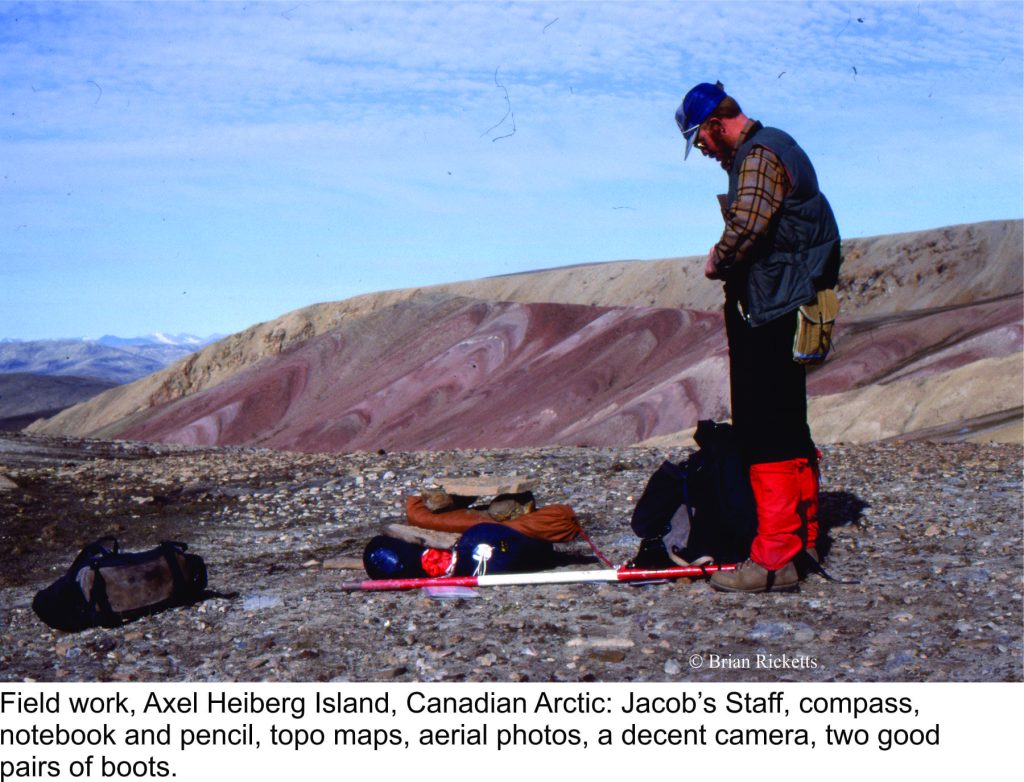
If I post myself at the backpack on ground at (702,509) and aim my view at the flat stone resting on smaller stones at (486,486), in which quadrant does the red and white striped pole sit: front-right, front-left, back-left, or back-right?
front-left

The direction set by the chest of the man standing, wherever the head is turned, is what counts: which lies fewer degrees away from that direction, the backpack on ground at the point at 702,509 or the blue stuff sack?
the blue stuff sack

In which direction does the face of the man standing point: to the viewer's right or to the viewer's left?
to the viewer's left

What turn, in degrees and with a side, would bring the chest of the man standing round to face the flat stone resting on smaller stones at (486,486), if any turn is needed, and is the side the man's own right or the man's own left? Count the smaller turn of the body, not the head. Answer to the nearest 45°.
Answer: approximately 45° to the man's own right

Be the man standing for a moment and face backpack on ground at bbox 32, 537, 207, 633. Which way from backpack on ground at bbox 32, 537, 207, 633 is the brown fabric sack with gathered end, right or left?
right

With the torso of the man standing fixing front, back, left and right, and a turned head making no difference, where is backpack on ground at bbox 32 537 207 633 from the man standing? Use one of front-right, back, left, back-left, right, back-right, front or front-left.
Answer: front

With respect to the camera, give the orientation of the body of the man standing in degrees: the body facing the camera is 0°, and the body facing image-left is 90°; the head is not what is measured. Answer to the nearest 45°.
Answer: approximately 90°

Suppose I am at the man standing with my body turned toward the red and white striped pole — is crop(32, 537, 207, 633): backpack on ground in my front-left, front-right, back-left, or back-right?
front-left

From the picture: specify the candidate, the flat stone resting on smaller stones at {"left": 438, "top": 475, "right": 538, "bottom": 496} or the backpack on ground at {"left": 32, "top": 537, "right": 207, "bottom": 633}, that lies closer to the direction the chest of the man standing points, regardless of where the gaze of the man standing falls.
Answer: the backpack on ground
